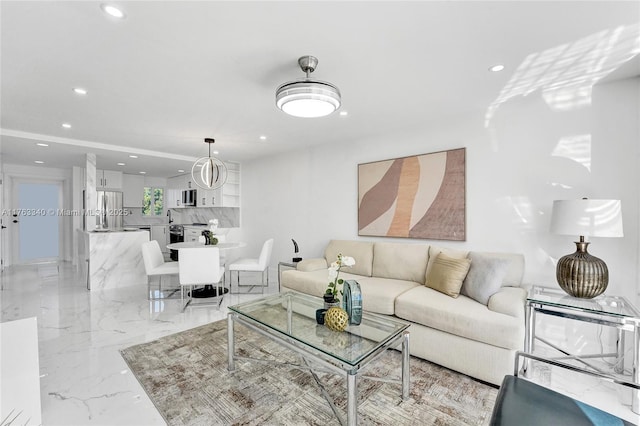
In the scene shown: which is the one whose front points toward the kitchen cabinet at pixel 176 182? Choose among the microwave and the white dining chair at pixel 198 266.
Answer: the white dining chair

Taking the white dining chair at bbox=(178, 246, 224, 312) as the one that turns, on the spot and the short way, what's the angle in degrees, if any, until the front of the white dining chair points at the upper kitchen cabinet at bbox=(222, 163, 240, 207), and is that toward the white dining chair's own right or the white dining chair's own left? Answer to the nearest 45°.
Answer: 0° — it already faces it

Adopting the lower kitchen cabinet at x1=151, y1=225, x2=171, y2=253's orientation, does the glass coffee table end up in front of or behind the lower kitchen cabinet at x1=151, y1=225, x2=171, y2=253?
in front

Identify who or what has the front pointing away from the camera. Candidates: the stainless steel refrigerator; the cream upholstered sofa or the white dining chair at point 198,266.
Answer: the white dining chair

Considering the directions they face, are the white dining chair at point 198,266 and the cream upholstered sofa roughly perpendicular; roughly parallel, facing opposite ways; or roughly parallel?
roughly perpendicular

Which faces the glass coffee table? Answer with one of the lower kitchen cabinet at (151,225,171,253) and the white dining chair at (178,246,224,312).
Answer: the lower kitchen cabinet

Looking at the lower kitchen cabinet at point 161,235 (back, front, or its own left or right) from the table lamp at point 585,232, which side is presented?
front

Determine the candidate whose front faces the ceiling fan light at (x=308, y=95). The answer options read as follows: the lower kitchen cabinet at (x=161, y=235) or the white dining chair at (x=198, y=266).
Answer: the lower kitchen cabinet

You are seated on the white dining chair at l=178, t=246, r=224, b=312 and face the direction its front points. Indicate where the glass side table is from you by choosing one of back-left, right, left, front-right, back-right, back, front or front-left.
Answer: back-right

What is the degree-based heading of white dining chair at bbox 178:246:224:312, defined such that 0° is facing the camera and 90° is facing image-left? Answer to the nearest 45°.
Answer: approximately 180°

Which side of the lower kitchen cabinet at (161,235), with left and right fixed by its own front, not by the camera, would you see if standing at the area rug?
front

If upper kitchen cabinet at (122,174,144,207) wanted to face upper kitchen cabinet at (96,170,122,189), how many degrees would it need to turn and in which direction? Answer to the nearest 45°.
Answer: approximately 45° to its right

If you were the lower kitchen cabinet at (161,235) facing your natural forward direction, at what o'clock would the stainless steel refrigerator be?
The stainless steel refrigerator is roughly at 2 o'clock from the lower kitchen cabinet.

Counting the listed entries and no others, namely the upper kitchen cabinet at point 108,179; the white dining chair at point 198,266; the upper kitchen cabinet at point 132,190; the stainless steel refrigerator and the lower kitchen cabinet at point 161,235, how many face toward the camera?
4

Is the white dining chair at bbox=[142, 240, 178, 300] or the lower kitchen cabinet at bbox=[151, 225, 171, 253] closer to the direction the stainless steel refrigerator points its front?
the white dining chair

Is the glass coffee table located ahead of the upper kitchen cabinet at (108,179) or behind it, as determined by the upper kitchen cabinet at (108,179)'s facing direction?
ahead

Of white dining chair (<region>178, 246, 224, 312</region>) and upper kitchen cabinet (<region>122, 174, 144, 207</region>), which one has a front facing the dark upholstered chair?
the upper kitchen cabinet
